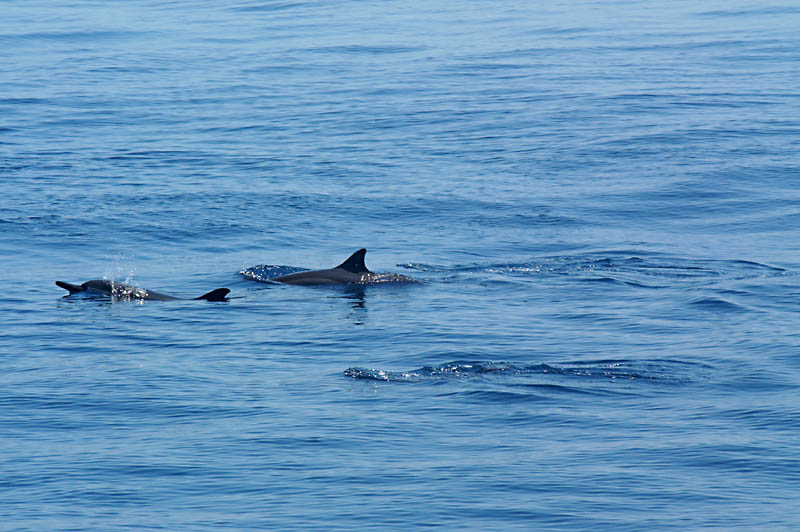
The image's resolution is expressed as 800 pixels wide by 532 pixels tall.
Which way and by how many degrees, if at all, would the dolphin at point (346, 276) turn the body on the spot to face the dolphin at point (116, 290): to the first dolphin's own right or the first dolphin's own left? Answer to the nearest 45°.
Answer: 0° — it already faces it

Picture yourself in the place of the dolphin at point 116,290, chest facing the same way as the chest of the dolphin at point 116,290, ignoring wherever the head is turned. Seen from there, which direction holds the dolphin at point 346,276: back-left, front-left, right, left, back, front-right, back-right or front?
back

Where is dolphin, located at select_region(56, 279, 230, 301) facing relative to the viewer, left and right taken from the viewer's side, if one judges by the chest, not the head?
facing to the left of the viewer

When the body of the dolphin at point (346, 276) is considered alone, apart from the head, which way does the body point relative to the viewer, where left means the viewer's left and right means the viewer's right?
facing to the left of the viewer

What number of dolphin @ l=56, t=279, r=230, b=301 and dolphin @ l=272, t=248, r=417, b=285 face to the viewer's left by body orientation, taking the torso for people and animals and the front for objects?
2
